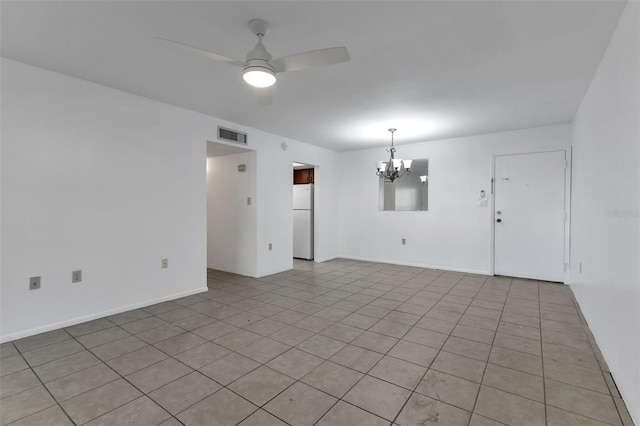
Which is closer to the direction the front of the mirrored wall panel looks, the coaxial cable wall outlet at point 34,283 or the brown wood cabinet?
the coaxial cable wall outlet

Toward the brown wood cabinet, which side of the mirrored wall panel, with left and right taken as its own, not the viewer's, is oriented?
right

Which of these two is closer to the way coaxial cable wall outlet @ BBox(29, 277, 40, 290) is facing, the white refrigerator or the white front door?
the white front door

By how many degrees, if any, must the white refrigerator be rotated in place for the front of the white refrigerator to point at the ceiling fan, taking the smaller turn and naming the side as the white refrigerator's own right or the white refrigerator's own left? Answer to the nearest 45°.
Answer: approximately 45° to the white refrigerator's own left

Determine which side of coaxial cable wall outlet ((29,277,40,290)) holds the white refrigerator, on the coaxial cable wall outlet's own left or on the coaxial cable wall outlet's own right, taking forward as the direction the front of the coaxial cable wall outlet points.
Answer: on the coaxial cable wall outlet's own left

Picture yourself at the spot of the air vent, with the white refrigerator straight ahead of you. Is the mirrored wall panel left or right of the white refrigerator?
right

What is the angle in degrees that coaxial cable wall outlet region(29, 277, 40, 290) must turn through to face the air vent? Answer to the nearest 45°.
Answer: approximately 90° to its left

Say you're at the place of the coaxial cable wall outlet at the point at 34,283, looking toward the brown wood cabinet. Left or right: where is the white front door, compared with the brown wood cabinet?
right

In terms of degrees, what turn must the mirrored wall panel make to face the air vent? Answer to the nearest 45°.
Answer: approximately 45° to its right
